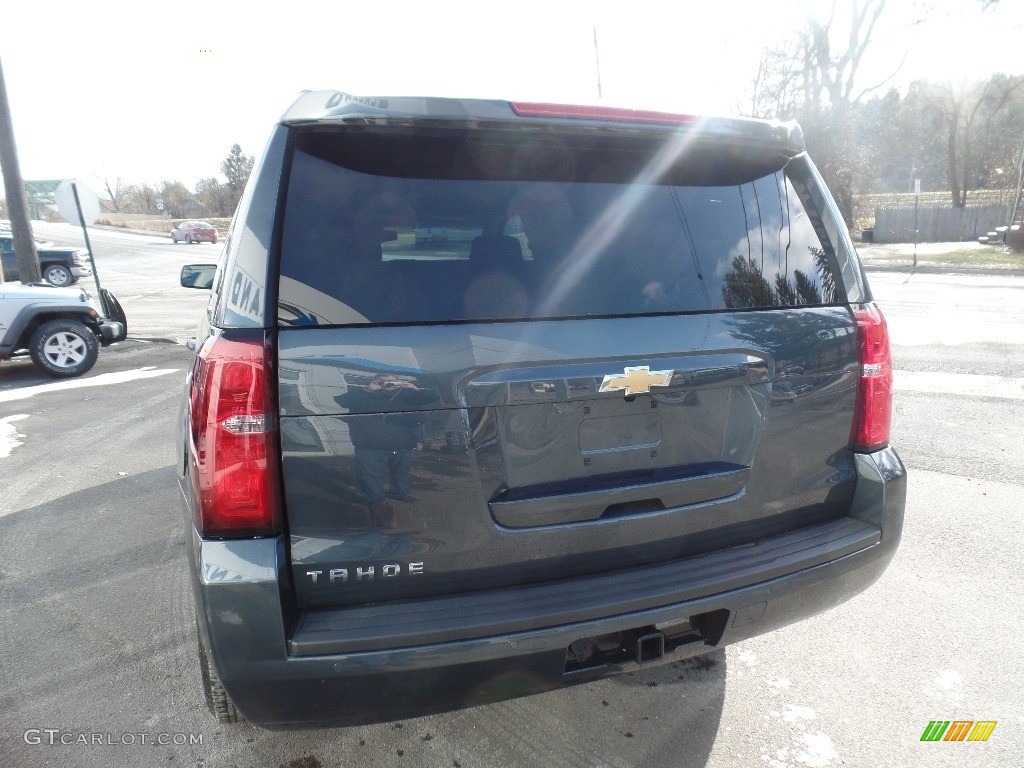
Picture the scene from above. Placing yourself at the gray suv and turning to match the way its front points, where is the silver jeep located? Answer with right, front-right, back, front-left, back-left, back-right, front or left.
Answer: front-left

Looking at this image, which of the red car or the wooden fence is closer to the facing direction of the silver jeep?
the wooden fence

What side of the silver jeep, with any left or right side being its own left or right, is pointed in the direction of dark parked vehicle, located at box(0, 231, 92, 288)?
left

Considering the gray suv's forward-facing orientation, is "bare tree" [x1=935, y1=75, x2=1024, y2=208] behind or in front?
in front

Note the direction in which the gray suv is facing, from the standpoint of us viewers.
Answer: facing away from the viewer

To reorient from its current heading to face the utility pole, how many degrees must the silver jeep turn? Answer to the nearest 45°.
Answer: approximately 90° to its left

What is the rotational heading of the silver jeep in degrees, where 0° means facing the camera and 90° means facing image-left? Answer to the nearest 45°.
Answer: approximately 270°

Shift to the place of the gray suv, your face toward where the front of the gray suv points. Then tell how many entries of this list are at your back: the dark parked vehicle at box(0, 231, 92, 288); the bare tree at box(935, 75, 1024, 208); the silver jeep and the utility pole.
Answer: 0

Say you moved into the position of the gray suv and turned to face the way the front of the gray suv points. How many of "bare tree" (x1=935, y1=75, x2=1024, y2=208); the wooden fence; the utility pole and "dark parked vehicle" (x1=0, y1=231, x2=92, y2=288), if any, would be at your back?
0

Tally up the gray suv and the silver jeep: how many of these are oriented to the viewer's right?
1

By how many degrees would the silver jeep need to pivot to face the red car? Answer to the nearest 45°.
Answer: approximately 90° to its left

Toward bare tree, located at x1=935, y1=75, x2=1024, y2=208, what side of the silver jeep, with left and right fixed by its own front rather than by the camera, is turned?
front

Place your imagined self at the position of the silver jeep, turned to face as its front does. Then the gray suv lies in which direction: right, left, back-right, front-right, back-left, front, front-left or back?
right
